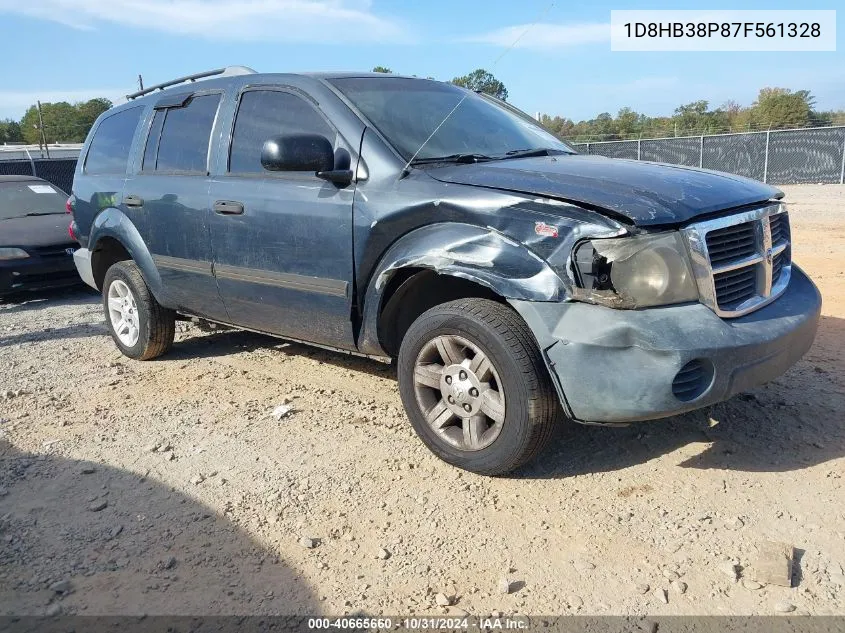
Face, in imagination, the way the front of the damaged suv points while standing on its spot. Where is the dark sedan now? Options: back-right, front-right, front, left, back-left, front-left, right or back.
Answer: back

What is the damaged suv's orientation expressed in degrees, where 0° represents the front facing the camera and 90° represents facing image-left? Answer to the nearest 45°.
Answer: approximately 315°

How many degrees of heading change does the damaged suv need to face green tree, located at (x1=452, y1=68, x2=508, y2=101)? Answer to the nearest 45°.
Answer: approximately 135° to its left

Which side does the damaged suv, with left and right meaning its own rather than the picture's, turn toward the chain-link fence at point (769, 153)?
left

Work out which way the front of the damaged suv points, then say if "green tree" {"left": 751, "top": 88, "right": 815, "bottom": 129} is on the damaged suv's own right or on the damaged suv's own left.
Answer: on the damaged suv's own left
